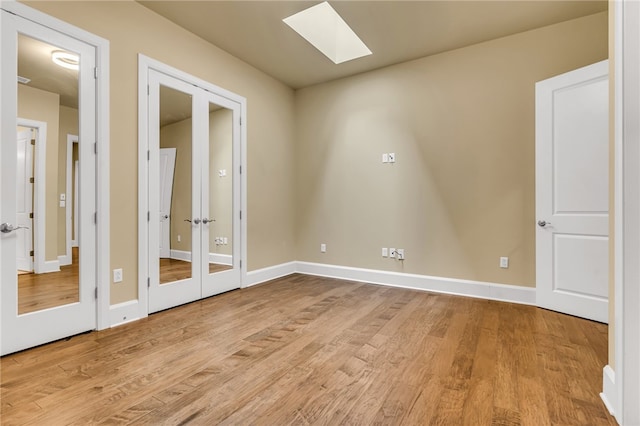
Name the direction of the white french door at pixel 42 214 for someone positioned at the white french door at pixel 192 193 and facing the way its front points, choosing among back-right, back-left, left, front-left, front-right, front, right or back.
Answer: right

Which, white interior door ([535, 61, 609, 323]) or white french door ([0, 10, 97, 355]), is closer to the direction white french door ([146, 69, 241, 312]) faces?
the white interior door

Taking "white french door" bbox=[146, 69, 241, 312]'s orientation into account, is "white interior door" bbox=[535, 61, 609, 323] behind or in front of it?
in front

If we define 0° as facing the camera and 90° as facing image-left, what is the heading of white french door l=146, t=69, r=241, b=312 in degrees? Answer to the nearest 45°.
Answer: approximately 315°
